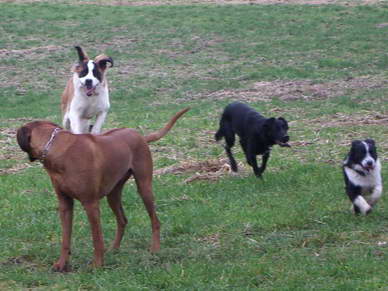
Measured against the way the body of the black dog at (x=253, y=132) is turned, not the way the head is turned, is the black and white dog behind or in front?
in front

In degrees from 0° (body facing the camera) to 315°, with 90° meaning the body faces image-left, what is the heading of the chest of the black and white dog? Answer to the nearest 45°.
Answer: approximately 0°

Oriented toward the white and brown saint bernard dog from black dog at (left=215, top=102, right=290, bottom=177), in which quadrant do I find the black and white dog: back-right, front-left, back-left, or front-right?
back-left

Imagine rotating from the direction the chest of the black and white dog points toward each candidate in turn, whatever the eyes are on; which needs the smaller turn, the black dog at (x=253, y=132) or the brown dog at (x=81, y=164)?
the brown dog

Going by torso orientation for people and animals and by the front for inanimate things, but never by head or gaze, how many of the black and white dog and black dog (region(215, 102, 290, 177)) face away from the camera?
0

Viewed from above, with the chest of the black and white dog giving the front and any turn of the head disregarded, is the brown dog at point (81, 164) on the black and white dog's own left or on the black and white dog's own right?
on the black and white dog's own right

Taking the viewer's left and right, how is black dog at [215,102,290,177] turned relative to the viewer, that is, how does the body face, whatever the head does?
facing the viewer and to the right of the viewer
